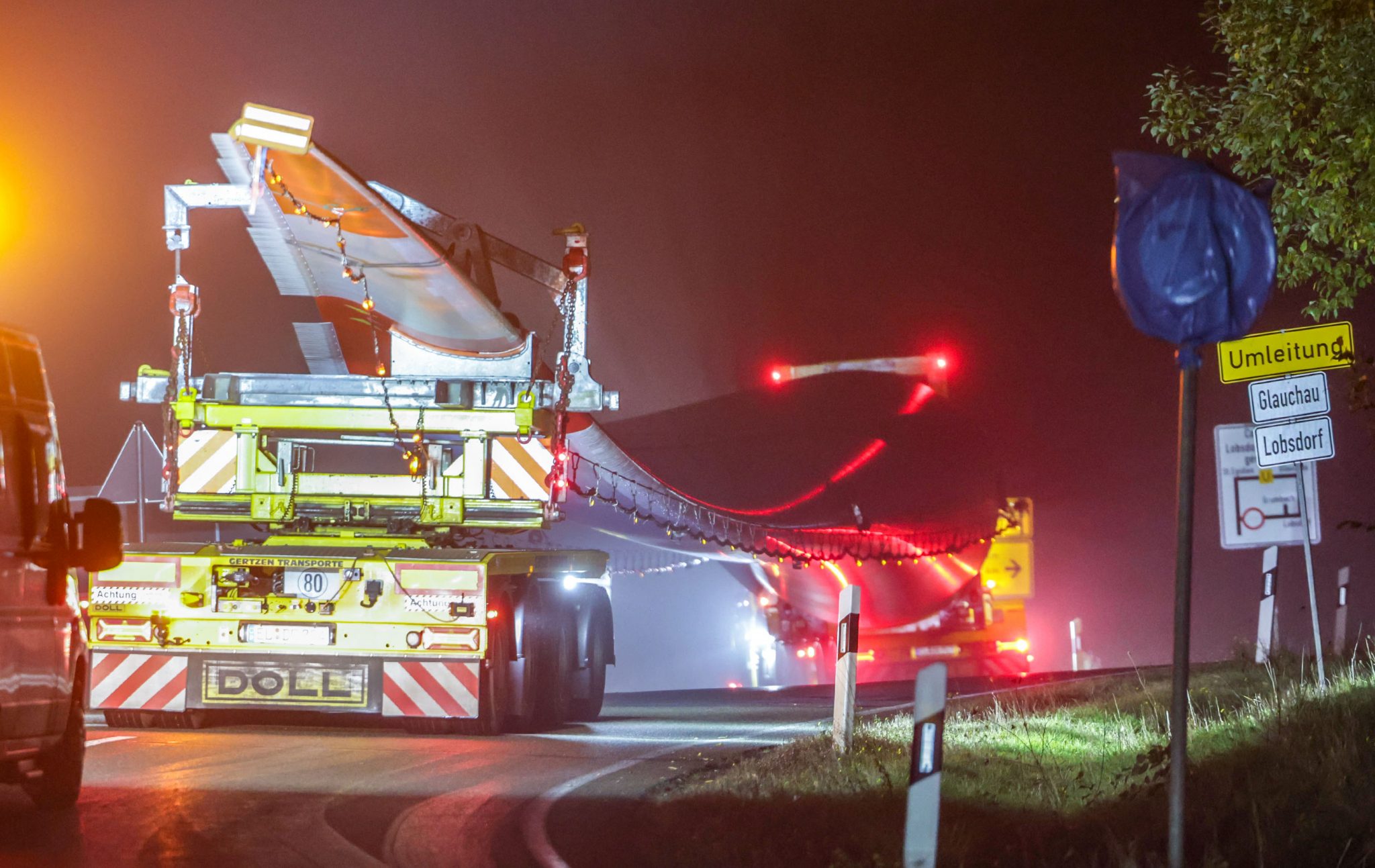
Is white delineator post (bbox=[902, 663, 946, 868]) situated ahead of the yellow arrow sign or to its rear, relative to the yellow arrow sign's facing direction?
ahead

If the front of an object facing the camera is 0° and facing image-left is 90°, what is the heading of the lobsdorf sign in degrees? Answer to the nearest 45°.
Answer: approximately 0°

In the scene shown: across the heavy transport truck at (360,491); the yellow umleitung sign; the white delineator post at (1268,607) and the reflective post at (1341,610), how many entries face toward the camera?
3

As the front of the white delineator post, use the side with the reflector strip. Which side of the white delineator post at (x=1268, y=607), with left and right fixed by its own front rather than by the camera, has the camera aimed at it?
front

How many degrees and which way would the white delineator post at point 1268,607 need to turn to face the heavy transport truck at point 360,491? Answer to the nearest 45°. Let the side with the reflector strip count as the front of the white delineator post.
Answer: approximately 45° to its right

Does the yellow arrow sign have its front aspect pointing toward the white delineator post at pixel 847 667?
yes

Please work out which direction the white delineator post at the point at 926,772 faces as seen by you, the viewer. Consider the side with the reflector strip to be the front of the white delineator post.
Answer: facing the viewer

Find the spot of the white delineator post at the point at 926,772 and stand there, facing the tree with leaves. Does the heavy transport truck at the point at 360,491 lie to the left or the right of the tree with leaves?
left

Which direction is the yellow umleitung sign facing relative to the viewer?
toward the camera

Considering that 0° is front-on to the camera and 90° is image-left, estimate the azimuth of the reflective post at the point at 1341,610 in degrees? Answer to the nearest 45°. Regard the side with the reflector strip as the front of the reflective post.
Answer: approximately 0°

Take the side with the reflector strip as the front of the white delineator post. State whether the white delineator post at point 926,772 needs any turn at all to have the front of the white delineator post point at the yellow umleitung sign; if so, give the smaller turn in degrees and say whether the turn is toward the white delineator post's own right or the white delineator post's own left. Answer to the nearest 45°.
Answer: approximately 180°

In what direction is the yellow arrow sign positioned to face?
toward the camera

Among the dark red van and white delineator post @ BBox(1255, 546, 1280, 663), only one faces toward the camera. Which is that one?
the white delineator post

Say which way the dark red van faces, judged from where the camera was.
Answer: facing away from the viewer and to the right of the viewer

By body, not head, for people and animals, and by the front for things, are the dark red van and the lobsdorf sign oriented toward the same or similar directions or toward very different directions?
very different directions

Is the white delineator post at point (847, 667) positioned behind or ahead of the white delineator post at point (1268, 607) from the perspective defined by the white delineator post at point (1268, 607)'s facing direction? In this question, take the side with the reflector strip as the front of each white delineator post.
ahead
